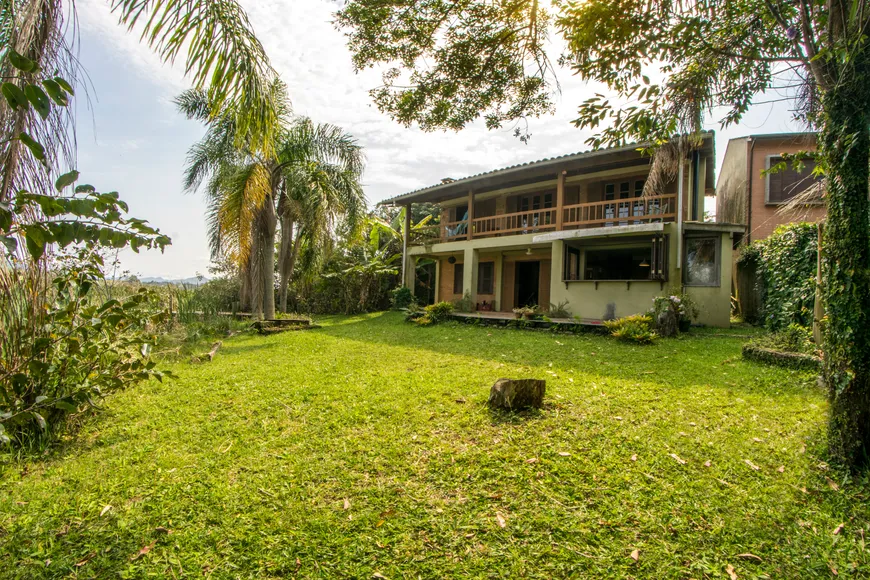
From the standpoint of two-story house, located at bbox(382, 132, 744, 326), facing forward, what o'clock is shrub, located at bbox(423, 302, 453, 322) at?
The shrub is roughly at 1 o'clock from the two-story house.

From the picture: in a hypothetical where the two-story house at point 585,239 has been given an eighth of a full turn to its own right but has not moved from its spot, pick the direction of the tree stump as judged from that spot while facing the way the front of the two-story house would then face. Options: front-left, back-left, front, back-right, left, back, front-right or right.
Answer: left

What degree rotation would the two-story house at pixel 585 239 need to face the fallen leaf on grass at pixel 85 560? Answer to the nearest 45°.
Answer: approximately 45° to its left

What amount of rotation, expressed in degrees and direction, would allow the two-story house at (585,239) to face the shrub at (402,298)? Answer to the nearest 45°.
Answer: approximately 45° to its right

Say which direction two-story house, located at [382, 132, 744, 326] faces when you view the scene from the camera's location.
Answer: facing the viewer and to the left of the viewer

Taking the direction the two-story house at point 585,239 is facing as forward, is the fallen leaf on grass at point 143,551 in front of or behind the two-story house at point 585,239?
in front

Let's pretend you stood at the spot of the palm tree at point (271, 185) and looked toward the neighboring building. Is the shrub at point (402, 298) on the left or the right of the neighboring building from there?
left
